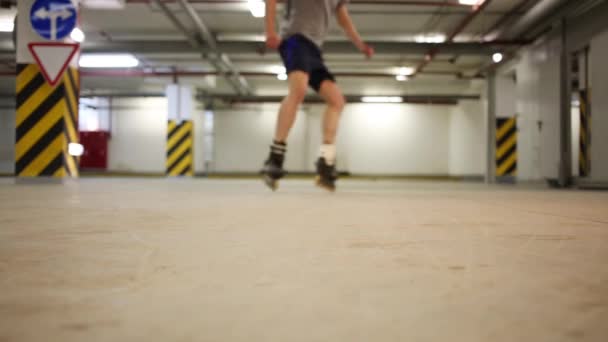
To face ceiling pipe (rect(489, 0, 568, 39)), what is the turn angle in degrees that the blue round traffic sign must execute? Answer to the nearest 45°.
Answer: approximately 90° to its left

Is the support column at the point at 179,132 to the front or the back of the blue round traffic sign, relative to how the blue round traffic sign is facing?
to the back

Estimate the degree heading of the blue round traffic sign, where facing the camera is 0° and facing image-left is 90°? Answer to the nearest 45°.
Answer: approximately 0°

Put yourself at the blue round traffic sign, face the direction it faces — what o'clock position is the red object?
The red object is roughly at 6 o'clock from the blue round traffic sign.

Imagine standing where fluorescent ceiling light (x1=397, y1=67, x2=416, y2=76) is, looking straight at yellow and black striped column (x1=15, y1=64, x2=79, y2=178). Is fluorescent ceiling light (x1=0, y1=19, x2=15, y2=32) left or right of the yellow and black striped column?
right

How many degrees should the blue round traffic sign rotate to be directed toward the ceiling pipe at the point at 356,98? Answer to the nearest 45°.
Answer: approximately 135° to its left
